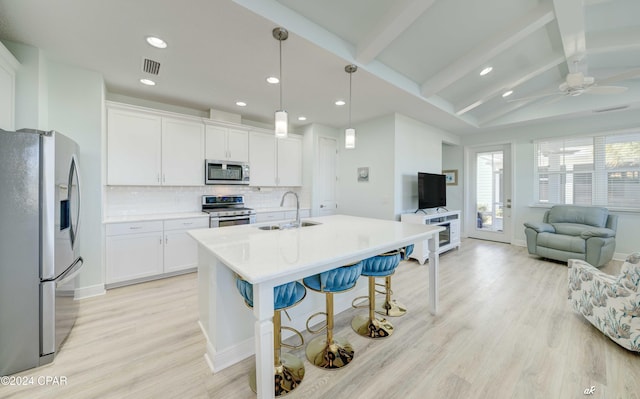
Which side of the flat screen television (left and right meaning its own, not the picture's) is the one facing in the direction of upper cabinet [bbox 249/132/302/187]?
right

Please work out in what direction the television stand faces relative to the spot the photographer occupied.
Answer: facing the viewer and to the right of the viewer

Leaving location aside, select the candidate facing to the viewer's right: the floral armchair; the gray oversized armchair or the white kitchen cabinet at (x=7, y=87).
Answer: the white kitchen cabinet

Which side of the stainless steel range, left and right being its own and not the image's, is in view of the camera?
front

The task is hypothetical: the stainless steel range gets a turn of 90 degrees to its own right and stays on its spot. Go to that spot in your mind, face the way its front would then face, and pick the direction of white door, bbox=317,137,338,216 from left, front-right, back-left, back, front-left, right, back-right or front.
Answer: back

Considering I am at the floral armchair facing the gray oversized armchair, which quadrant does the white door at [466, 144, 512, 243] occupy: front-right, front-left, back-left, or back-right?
front-left

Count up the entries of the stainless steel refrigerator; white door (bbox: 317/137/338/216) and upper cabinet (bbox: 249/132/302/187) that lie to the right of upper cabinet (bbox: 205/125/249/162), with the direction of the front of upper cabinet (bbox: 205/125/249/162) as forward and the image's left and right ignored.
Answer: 1

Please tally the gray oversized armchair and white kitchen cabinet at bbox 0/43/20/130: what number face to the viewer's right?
1

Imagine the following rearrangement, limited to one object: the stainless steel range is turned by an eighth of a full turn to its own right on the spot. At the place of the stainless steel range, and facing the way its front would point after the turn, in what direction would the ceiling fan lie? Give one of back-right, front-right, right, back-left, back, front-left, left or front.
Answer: left

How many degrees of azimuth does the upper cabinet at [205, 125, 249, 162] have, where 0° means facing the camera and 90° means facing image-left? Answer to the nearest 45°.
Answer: approximately 315°

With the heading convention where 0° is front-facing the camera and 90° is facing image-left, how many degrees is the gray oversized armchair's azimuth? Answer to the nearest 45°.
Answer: approximately 45°

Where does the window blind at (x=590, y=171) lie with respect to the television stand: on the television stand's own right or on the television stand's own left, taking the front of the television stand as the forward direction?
on the television stand's own left

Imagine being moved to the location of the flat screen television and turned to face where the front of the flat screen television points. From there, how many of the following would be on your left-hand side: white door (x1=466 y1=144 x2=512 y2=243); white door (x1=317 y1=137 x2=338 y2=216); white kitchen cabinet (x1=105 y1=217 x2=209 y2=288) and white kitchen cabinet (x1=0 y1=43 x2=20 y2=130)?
1

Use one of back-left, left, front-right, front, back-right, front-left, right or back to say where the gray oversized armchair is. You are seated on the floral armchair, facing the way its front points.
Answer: front-right

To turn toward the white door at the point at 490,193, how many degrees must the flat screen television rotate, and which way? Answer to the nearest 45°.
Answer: approximately 90° to its left

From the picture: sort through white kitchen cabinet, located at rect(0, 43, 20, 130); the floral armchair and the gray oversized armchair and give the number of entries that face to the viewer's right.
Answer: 1

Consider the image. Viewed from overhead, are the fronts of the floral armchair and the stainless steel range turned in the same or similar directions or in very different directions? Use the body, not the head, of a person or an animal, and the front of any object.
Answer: very different directions

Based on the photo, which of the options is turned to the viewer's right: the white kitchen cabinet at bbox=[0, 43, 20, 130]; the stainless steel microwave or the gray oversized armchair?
the white kitchen cabinet
